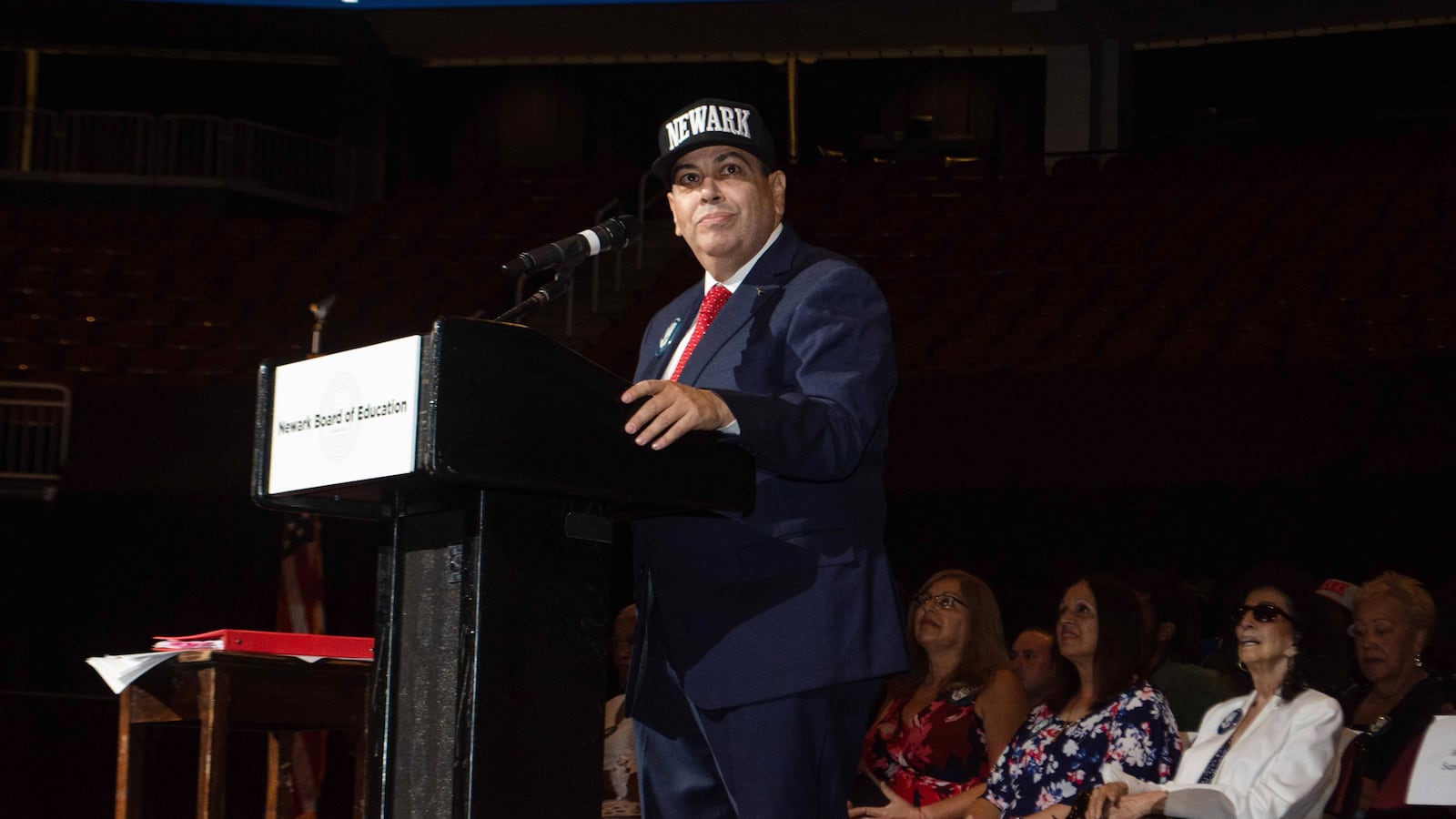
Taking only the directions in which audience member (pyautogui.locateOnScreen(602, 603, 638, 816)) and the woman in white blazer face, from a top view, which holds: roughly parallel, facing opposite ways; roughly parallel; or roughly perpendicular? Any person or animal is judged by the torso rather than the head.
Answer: roughly parallel

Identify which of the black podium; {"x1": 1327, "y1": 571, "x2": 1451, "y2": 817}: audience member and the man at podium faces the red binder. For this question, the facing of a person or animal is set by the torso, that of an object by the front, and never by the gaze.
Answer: the audience member

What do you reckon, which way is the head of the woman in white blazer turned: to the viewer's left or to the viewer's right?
to the viewer's left

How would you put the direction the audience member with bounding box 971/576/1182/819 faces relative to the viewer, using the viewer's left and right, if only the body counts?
facing the viewer and to the left of the viewer

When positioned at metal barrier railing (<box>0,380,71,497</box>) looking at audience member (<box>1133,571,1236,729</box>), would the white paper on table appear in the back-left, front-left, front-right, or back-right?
front-right

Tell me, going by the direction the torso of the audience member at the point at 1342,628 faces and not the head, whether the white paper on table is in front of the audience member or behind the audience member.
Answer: in front

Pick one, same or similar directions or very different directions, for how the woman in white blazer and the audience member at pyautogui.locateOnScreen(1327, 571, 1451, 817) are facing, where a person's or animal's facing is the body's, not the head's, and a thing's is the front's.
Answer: same or similar directions

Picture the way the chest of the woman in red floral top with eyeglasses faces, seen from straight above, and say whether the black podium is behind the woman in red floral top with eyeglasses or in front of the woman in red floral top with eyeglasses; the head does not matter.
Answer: in front

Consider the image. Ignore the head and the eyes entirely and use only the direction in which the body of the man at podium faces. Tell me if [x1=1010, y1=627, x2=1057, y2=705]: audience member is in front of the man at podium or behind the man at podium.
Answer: behind

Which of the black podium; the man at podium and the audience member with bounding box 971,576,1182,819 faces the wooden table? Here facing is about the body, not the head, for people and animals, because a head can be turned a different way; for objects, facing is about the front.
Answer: the audience member

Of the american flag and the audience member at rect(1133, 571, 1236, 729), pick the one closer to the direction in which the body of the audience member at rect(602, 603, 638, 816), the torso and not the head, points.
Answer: the american flag

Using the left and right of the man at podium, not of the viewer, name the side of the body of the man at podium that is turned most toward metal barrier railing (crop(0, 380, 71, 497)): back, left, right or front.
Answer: right

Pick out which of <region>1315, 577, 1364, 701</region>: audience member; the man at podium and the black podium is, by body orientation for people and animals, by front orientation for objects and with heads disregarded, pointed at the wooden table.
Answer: the audience member

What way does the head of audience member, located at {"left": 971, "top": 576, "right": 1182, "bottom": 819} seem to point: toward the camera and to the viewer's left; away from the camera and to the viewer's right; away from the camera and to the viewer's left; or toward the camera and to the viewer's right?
toward the camera and to the viewer's left

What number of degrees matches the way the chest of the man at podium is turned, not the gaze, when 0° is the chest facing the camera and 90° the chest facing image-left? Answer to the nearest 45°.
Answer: approximately 45°
